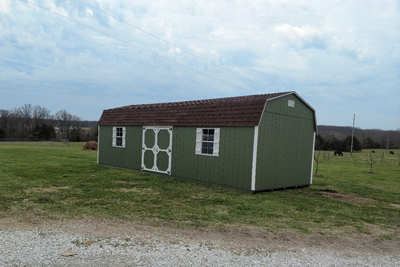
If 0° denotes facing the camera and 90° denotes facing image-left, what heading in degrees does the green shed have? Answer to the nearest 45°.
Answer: approximately 45°
